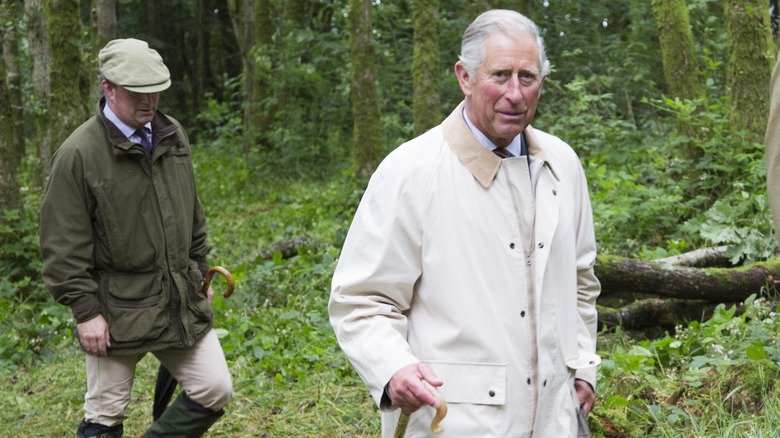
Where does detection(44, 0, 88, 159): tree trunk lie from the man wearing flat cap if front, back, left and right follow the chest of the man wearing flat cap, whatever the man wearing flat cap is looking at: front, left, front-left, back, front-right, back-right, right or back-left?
back-left

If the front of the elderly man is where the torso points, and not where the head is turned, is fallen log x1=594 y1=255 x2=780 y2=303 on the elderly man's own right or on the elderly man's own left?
on the elderly man's own left

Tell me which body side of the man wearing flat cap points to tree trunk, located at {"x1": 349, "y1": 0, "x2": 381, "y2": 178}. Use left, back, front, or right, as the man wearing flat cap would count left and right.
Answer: left

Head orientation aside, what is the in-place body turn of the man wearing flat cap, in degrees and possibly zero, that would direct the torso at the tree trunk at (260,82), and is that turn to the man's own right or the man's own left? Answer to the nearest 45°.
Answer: approximately 135° to the man's own left

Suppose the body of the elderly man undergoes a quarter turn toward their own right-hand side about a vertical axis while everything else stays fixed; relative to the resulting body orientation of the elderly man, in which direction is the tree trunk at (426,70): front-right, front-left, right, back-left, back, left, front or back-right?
back-right

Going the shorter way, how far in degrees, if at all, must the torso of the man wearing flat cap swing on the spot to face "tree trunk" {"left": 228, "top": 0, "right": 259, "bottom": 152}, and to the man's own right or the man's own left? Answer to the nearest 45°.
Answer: approximately 135° to the man's own left

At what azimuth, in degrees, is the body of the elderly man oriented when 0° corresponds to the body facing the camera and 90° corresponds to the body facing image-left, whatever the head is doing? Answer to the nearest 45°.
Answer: approximately 315°

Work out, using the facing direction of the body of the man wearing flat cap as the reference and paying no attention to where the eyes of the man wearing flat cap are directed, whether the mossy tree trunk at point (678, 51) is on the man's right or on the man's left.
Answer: on the man's left

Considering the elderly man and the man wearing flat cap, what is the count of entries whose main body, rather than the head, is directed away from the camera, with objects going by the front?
0

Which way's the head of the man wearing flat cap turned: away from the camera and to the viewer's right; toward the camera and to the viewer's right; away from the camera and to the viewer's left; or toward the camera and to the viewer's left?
toward the camera and to the viewer's right

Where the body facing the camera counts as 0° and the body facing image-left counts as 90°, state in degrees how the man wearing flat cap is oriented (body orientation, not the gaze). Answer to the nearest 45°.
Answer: approximately 315°

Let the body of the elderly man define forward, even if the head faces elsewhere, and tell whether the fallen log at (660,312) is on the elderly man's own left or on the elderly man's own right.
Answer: on the elderly man's own left

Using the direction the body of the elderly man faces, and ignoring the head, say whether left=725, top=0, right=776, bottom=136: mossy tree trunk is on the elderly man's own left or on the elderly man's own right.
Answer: on the elderly man's own left

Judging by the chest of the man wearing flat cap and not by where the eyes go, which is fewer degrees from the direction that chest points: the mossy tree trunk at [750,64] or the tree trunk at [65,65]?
the mossy tree trunk
